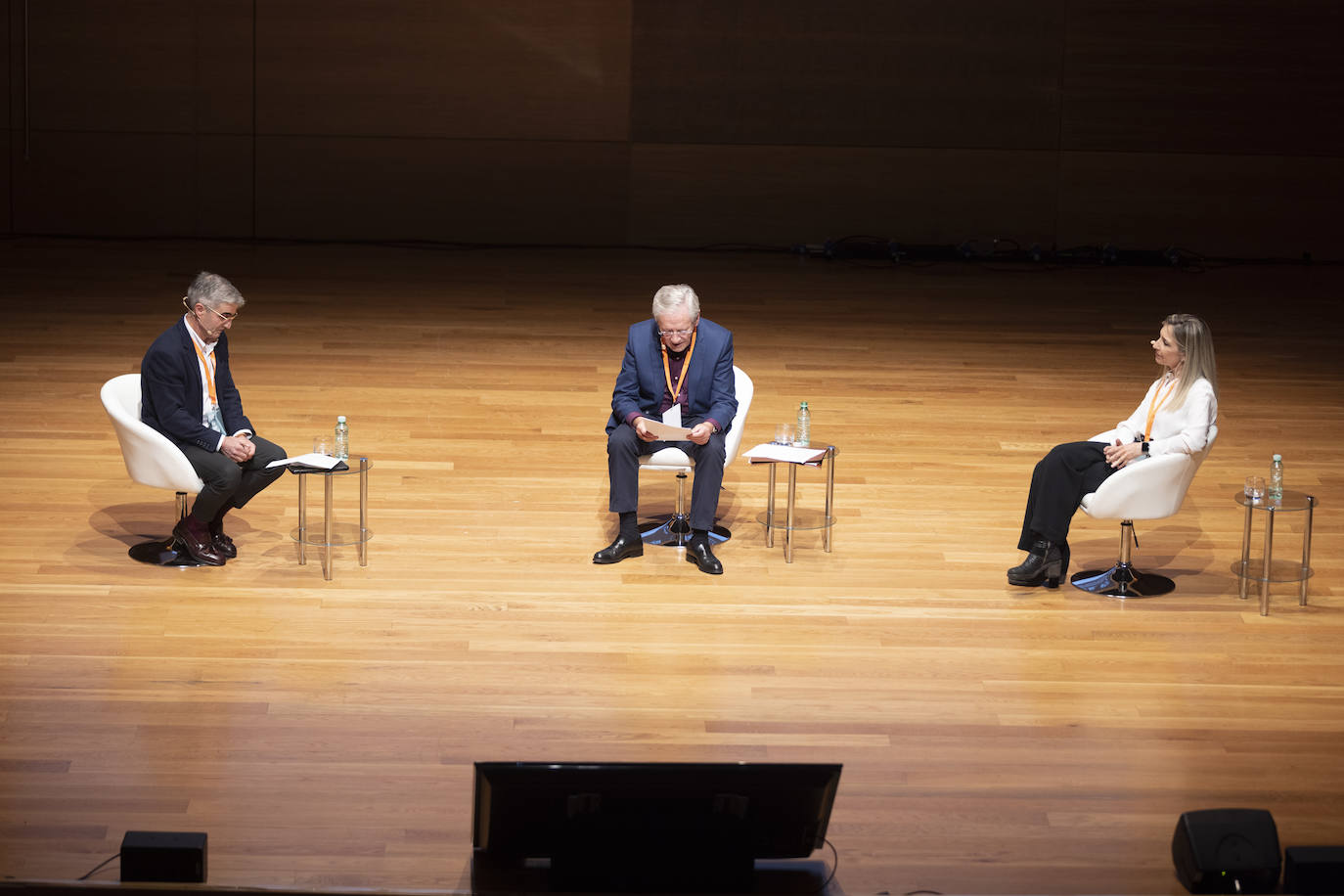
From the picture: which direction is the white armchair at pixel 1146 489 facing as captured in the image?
to the viewer's left

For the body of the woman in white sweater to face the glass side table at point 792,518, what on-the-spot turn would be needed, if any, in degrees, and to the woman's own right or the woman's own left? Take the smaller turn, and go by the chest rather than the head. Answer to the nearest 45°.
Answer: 0° — they already face it

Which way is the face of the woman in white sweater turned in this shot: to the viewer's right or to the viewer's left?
to the viewer's left

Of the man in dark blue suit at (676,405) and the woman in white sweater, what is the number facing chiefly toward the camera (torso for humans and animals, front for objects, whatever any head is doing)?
1

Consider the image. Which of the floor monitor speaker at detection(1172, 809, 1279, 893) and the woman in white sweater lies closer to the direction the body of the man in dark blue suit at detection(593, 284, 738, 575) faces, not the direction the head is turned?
the floor monitor speaker

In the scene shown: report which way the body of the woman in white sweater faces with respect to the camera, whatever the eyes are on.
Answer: to the viewer's left

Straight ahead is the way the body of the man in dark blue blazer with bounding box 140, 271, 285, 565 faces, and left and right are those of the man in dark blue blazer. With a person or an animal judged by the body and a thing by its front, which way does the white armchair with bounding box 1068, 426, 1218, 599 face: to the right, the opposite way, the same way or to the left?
the opposite way

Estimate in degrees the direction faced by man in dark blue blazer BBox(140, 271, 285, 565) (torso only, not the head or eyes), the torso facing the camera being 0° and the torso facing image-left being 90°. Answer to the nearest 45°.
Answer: approximately 315°

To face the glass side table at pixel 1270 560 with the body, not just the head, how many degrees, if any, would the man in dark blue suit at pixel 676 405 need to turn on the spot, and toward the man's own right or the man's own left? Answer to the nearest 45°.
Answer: approximately 90° to the man's own left

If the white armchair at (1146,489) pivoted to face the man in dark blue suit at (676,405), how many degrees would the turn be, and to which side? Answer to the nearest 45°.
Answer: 0° — it already faces them
